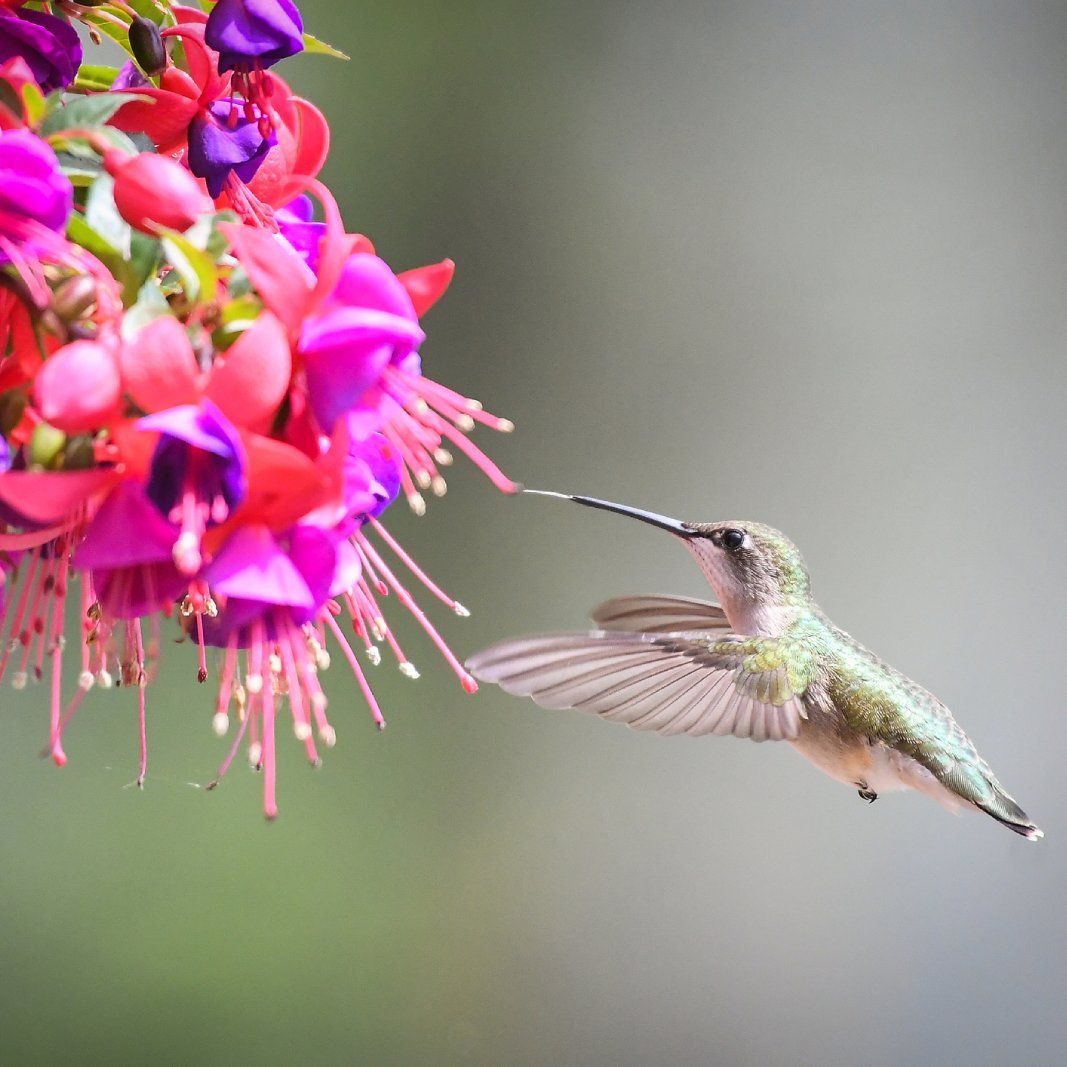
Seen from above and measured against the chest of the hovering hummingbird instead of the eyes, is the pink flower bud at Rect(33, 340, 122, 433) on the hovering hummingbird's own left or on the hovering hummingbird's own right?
on the hovering hummingbird's own left

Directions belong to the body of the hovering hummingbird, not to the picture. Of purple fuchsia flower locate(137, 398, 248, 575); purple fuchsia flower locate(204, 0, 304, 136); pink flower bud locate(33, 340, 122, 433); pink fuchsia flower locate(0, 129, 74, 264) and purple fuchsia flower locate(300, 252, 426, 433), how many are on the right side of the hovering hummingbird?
0

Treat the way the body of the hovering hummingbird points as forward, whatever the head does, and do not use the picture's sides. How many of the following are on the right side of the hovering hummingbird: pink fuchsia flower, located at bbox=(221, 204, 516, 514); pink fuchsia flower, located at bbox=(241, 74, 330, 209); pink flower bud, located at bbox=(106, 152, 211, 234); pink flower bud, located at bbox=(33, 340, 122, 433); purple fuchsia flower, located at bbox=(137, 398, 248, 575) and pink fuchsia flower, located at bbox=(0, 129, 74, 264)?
0

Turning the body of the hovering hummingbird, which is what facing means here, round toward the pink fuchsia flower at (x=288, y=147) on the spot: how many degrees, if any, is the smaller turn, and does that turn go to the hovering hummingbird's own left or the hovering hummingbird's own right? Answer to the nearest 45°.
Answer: approximately 45° to the hovering hummingbird's own left

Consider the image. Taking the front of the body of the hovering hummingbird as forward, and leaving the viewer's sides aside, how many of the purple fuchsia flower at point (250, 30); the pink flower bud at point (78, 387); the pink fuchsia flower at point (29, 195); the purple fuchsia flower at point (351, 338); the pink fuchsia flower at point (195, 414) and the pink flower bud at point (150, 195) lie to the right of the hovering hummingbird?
0

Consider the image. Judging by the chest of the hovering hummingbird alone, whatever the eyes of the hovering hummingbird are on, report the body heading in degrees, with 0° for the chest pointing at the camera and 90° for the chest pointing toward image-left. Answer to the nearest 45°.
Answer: approximately 90°

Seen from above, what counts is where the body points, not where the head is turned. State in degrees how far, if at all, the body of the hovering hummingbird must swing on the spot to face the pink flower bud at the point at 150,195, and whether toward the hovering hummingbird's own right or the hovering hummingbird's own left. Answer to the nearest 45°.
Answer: approximately 45° to the hovering hummingbird's own left

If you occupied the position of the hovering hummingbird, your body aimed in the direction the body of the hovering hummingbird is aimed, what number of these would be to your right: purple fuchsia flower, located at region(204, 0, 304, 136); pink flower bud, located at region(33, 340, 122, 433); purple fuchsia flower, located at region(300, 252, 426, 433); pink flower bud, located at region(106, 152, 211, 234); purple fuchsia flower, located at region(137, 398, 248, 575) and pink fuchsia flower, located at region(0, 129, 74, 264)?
0

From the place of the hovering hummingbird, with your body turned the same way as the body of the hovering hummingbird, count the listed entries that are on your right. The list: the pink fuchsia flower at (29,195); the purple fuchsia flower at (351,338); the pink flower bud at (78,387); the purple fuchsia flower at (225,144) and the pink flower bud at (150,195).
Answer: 0

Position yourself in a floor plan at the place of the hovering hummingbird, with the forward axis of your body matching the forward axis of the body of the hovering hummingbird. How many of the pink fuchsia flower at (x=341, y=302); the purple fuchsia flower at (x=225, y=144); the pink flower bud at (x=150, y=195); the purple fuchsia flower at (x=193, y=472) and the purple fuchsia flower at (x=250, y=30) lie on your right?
0

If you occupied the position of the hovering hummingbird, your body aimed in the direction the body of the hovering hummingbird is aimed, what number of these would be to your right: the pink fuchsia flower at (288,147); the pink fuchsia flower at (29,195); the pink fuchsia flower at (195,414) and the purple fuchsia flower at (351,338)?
0

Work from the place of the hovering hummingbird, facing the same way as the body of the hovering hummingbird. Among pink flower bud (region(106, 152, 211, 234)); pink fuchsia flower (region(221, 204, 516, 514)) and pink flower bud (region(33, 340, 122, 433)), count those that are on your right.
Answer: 0

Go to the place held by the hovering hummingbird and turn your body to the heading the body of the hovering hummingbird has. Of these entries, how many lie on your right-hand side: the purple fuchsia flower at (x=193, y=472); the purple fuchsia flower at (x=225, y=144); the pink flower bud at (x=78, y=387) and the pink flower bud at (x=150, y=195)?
0

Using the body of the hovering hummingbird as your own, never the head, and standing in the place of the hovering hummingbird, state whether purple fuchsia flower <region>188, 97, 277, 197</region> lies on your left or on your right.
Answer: on your left
